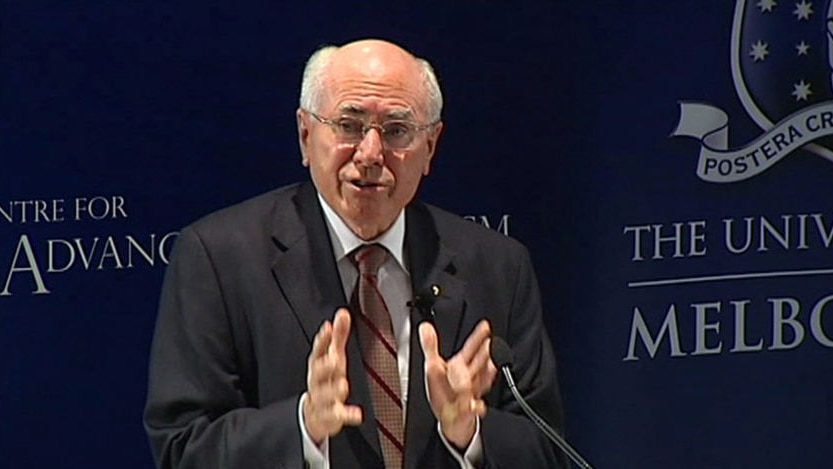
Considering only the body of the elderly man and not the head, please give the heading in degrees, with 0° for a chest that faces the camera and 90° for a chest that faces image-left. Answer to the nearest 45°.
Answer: approximately 0°
